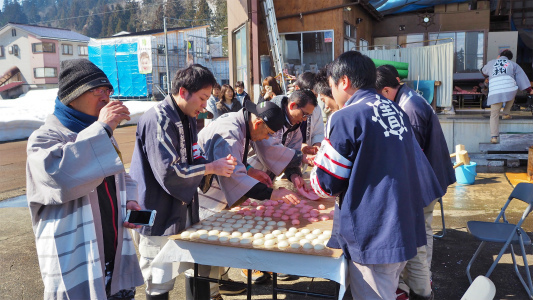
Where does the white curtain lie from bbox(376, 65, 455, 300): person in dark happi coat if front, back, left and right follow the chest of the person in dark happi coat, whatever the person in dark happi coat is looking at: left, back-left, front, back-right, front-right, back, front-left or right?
right

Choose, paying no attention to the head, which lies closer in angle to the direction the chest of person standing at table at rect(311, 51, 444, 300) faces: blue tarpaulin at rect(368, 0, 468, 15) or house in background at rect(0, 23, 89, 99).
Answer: the house in background

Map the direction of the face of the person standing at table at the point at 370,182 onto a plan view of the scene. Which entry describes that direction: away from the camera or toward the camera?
away from the camera

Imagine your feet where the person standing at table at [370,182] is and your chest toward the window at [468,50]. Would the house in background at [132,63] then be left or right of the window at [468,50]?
left

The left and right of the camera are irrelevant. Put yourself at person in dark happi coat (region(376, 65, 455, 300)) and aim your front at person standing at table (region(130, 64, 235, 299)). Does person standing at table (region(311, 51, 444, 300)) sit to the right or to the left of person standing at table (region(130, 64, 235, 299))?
left

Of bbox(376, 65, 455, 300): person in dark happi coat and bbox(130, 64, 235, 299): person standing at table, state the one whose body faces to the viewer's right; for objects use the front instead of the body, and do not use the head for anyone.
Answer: bbox(130, 64, 235, 299): person standing at table

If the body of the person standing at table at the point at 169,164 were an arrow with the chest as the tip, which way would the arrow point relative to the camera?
to the viewer's right

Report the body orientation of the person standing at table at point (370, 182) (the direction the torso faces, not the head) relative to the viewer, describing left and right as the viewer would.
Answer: facing away from the viewer and to the left of the viewer
